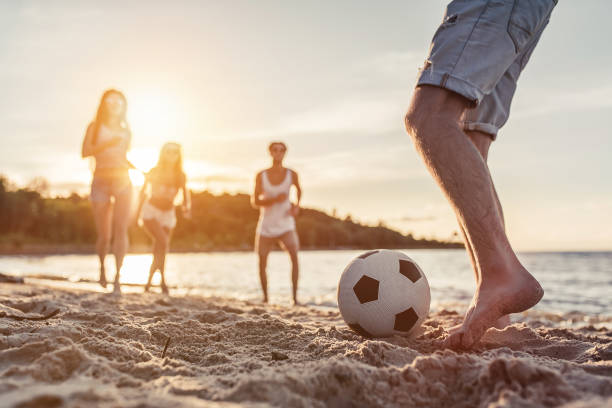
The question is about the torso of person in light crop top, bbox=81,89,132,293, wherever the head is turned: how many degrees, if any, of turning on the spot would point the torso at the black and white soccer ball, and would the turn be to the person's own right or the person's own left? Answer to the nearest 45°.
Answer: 0° — they already face it

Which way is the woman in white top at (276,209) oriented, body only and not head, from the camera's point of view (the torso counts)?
toward the camera

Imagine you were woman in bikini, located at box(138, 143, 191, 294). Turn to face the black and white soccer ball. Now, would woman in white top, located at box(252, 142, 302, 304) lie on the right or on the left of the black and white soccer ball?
left

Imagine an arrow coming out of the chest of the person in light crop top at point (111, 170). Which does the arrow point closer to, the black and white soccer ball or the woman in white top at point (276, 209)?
the black and white soccer ball

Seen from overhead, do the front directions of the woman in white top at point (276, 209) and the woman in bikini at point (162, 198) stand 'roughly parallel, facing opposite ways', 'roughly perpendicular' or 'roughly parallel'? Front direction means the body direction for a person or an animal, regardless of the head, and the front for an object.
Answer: roughly parallel

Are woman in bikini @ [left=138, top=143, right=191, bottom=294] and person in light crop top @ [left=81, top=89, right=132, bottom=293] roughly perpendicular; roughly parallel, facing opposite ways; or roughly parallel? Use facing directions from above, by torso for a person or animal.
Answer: roughly parallel

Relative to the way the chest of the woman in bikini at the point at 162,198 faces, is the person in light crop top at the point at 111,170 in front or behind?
in front

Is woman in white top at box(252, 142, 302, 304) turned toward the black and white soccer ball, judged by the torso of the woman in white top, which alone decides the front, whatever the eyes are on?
yes

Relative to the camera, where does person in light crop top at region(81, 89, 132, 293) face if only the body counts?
toward the camera

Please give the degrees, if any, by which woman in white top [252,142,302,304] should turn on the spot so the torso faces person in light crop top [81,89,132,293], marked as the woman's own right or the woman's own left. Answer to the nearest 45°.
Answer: approximately 45° to the woman's own right

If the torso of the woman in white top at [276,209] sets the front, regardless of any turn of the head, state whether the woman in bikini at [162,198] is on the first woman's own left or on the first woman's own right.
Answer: on the first woman's own right
